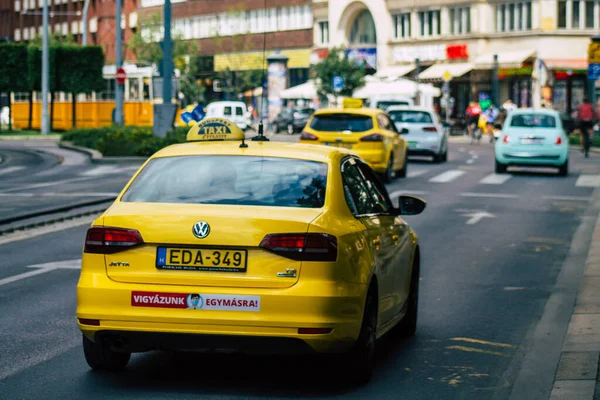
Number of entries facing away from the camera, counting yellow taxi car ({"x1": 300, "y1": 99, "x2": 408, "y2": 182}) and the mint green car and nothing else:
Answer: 2

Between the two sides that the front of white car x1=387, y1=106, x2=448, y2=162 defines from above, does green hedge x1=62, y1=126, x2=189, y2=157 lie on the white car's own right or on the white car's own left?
on the white car's own left

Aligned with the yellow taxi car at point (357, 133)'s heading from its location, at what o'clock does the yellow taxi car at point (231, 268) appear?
the yellow taxi car at point (231, 268) is roughly at 6 o'clock from the yellow taxi car at point (357, 133).

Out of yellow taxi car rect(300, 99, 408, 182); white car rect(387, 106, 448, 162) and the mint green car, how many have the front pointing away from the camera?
3

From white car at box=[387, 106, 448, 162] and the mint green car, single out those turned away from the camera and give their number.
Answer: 2

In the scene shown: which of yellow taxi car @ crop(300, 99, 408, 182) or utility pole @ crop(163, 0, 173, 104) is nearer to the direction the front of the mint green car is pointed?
the utility pole

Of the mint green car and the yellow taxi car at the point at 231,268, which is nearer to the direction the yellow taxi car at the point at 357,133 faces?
the mint green car

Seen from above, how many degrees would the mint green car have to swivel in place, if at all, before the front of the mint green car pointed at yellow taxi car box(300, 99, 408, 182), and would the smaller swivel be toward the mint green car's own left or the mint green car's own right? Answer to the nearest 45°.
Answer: approximately 135° to the mint green car's own left

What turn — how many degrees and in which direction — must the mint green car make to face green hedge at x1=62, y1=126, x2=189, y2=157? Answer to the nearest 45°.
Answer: approximately 45° to its left

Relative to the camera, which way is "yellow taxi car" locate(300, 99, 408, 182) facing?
away from the camera

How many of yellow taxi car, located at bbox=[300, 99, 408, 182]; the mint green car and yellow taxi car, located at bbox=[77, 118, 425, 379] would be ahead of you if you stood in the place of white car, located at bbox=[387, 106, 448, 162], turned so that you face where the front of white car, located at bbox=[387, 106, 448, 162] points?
0

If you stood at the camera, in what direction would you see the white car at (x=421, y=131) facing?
facing away from the viewer

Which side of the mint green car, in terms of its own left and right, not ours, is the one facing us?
back

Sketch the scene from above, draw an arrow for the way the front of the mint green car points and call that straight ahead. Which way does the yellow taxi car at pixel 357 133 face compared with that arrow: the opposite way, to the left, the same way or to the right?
the same way

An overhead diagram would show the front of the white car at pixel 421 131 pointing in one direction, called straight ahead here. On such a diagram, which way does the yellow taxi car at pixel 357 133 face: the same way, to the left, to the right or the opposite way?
the same way
